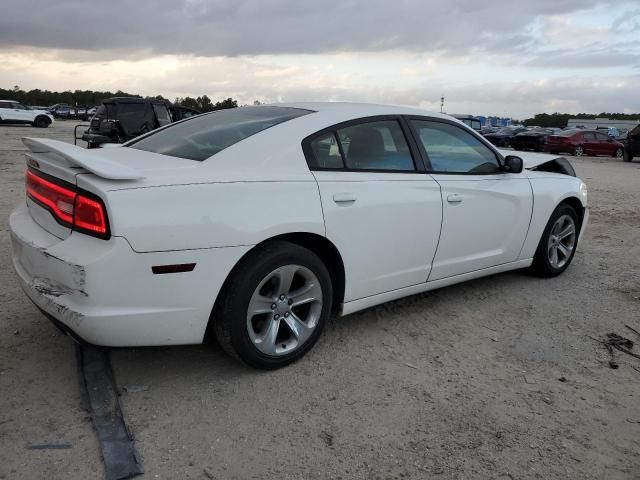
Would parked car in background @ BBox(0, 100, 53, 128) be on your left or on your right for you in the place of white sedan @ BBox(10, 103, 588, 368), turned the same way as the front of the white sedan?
on your left

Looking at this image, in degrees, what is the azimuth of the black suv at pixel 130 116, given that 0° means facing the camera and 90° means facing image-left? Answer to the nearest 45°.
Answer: approximately 225°

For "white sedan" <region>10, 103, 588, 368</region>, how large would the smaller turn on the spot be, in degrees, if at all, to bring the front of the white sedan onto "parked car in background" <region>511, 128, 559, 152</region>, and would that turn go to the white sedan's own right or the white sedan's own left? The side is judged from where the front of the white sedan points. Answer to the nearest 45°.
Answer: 0° — it already faces it
